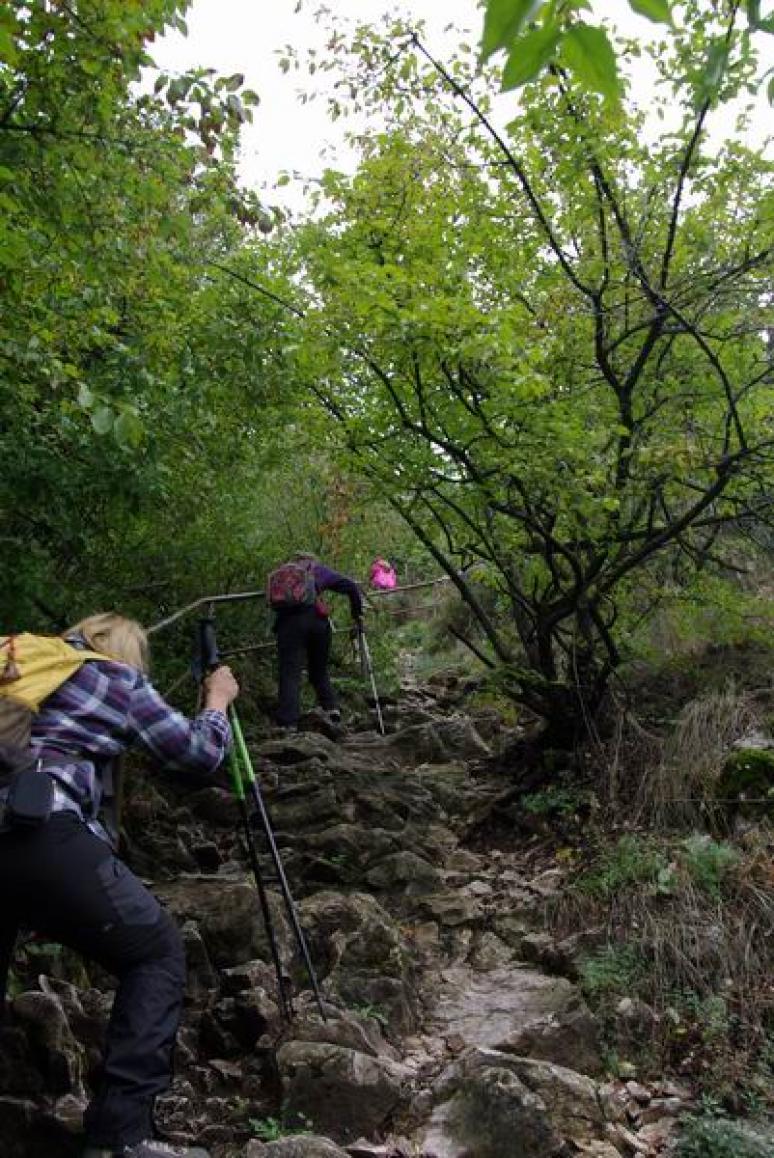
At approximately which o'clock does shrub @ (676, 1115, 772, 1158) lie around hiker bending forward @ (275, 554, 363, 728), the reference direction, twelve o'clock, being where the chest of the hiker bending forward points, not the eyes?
The shrub is roughly at 4 o'clock from the hiker bending forward.

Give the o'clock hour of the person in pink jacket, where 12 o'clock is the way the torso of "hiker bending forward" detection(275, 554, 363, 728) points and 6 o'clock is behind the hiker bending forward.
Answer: The person in pink jacket is roughly at 11 o'clock from the hiker bending forward.

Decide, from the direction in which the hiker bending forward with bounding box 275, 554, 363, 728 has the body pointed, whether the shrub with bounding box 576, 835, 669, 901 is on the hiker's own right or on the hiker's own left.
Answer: on the hiker's own right

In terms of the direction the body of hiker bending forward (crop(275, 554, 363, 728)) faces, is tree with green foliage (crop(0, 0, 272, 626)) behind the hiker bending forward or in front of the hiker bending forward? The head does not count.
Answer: behind

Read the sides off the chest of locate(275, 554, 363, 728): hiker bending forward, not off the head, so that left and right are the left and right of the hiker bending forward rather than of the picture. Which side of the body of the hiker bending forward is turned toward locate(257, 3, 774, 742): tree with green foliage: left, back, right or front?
right

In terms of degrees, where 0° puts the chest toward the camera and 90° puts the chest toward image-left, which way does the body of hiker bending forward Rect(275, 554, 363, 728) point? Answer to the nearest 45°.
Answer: approximately 225°

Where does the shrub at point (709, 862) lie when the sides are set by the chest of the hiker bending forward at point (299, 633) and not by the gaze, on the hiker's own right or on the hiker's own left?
on the hiker's own right

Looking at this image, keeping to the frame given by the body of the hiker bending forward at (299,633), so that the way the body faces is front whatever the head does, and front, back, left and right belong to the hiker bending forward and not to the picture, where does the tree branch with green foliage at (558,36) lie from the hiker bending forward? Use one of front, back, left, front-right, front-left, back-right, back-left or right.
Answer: back-right

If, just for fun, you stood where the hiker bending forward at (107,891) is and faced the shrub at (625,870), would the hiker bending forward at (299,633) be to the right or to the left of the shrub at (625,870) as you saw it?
left
